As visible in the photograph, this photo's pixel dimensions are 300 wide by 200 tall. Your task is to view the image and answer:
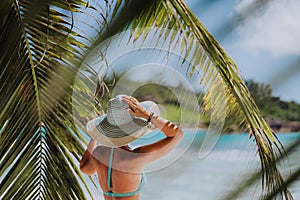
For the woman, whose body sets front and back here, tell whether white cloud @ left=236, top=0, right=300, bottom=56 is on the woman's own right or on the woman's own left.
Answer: on the woman's own right

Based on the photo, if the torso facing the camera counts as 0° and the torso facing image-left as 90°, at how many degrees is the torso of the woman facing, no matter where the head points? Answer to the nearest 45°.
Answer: approximately 225°
